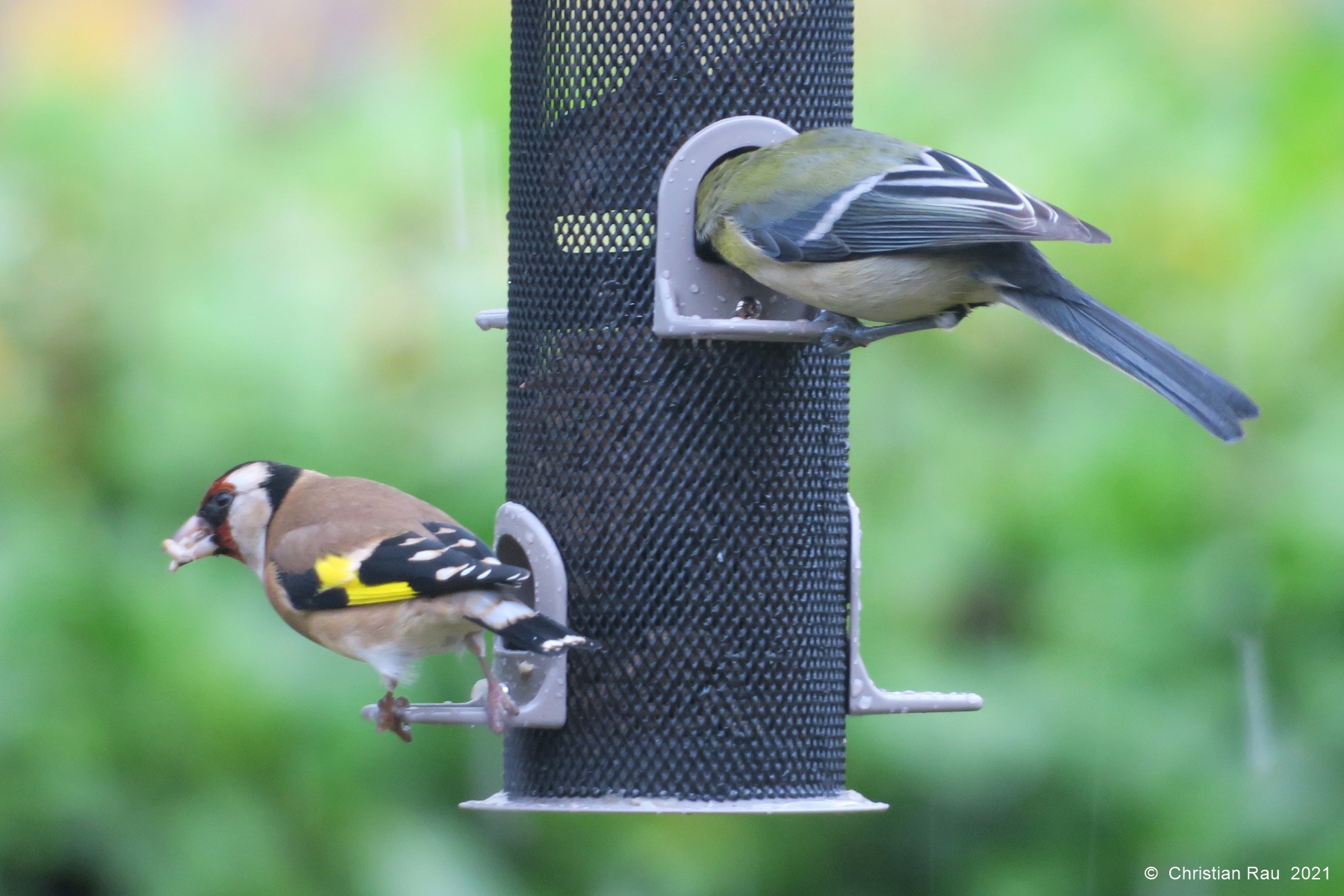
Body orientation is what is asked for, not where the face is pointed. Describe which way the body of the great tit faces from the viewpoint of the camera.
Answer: to the viewer's left

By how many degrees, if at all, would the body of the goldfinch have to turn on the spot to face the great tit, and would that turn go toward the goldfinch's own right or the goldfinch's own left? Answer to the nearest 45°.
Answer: approximately 180°

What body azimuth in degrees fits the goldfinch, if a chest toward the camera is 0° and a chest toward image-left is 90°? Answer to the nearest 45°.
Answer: approximately 90°

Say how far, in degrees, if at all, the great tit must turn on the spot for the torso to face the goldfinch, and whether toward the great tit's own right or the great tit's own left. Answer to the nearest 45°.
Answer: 0° — it already faces it

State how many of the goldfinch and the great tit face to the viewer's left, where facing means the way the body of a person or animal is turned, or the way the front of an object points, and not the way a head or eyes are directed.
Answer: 2
